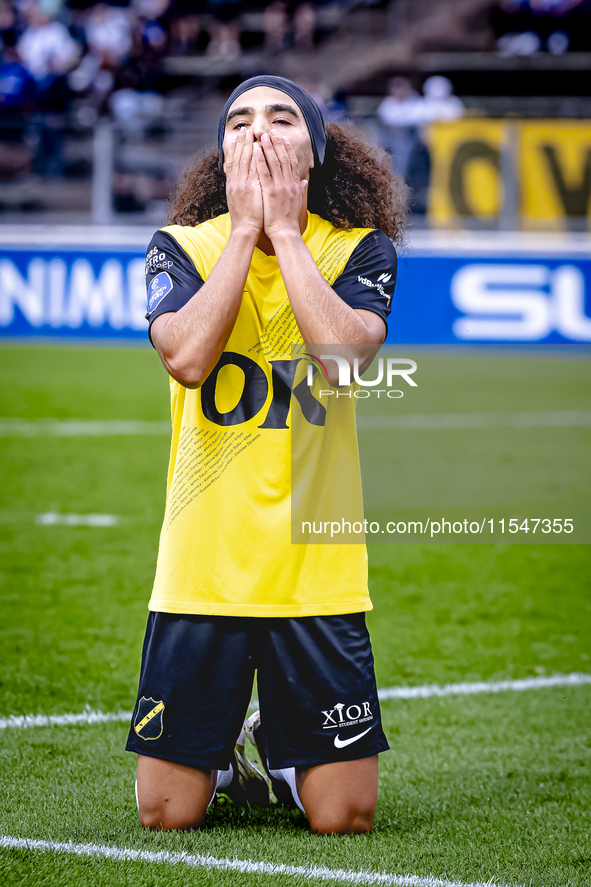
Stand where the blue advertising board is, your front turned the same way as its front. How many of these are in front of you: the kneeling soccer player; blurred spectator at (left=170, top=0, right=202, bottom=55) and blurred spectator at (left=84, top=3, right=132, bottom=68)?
1

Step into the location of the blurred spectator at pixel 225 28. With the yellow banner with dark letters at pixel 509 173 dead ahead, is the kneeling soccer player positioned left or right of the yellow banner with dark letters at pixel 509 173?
right

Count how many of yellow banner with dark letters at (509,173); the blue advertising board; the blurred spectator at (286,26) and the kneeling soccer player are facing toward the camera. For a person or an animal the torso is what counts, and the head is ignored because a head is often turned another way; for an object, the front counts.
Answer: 4

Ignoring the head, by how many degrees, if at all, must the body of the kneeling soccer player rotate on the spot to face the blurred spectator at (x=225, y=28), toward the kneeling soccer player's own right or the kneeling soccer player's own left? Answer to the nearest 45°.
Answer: approximately 180°

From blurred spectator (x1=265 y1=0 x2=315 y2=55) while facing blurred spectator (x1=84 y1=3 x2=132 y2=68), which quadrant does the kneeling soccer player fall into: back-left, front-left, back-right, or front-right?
front-left

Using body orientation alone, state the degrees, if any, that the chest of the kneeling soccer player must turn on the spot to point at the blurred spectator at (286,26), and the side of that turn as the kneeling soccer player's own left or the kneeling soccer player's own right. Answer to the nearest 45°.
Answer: approximately 180°

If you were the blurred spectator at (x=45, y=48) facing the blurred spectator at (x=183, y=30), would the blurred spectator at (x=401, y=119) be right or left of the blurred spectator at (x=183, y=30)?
right

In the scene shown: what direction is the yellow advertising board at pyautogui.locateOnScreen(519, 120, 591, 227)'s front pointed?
toward the camera

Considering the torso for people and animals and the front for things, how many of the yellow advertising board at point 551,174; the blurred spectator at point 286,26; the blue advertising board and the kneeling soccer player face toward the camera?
4

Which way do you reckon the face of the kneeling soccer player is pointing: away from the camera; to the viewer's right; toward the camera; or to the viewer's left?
toward the camera

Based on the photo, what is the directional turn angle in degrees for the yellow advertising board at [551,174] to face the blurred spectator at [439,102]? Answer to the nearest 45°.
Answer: approximately 135° to its right

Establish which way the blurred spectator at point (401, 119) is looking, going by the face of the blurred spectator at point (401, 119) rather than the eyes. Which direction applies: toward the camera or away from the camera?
toward the camera

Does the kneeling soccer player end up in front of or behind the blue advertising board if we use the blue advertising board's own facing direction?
in front

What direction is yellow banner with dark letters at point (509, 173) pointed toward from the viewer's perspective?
toward the camera
